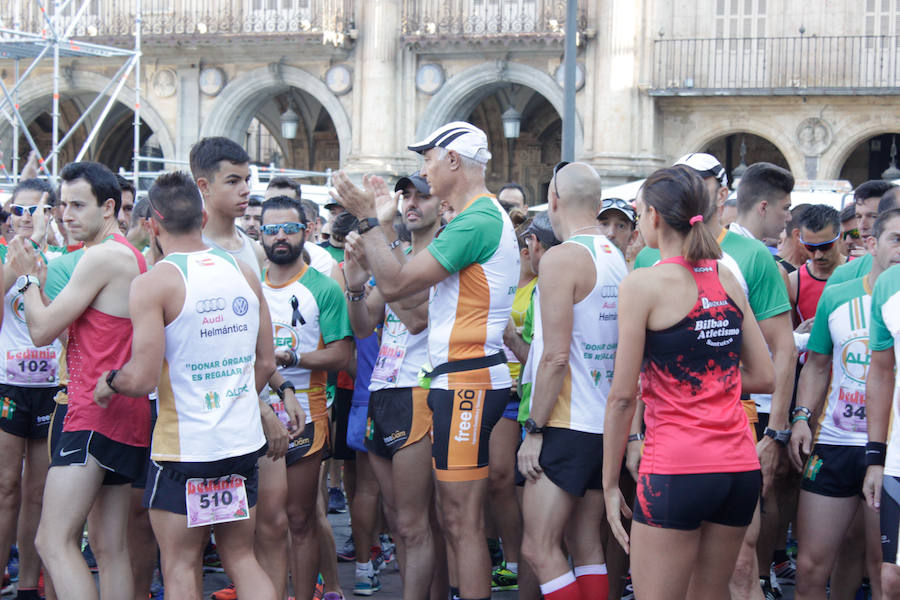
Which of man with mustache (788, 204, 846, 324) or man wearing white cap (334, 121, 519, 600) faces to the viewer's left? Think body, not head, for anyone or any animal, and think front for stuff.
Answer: the man wearing white cap

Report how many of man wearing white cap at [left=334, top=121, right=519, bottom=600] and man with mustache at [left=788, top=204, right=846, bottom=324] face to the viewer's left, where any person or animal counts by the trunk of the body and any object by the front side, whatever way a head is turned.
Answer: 1

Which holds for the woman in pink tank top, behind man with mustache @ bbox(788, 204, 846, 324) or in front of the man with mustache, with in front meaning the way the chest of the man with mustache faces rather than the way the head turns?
in front

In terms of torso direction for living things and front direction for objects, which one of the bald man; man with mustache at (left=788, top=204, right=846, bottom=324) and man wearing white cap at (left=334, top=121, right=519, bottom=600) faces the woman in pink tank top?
the man with mustache

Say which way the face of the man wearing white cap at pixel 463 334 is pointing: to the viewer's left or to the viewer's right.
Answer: to the viewer's left

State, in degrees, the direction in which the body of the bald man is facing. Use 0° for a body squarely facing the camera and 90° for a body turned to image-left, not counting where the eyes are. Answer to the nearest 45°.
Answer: approximately 135°

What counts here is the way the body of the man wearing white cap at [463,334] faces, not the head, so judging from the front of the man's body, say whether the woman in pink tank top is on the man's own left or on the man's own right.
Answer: on the man's own left

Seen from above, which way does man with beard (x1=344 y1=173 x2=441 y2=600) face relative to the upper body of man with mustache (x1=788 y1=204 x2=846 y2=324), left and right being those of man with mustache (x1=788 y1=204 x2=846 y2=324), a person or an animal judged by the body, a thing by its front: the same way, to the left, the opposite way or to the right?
the same way

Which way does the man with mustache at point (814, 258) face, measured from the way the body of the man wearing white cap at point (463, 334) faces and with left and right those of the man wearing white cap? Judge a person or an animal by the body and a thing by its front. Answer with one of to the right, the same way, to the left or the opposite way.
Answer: to the left

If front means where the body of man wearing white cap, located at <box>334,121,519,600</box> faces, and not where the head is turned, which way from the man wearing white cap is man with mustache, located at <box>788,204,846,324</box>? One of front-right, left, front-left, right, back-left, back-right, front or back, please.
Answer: back-right

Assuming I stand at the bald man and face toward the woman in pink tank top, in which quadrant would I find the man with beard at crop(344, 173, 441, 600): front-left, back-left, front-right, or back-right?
back-right

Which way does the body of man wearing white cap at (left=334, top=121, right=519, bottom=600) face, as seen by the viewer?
to the viewer's left

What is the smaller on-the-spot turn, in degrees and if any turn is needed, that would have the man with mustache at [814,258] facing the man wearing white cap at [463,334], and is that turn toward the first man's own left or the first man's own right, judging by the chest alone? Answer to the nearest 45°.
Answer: approximately 45° to the first man's own right

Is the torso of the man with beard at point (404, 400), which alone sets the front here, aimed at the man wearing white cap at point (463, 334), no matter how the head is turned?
no

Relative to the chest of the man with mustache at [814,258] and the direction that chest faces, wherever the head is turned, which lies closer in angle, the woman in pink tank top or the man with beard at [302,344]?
the woman in pink tank top

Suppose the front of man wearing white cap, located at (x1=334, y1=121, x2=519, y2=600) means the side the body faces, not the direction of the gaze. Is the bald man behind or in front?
behind

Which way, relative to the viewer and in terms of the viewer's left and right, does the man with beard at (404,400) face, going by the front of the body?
facing the viewer and to the left of the viewer

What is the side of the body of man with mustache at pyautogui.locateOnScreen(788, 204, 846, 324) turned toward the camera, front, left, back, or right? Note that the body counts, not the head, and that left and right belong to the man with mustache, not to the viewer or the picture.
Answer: front

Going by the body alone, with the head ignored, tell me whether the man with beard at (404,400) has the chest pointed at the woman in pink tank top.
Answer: no

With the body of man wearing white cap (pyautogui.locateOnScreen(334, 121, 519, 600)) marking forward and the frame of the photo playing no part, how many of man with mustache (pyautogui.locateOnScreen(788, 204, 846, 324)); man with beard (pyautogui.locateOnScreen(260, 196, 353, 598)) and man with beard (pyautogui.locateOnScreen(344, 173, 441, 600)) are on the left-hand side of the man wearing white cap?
0
